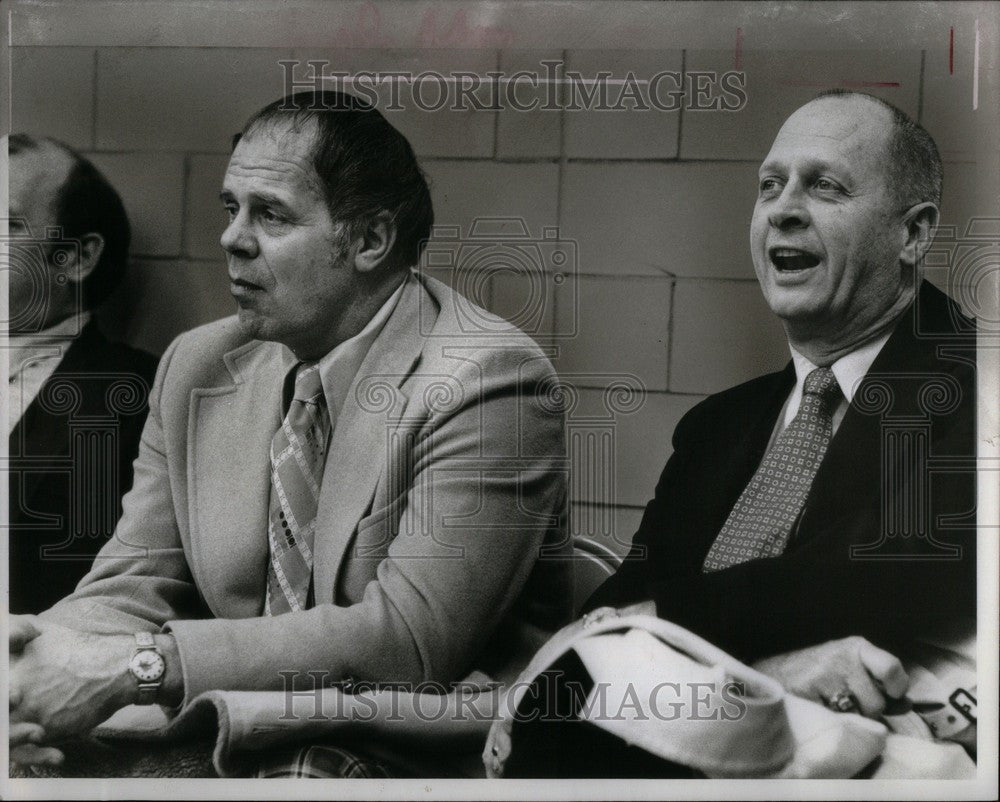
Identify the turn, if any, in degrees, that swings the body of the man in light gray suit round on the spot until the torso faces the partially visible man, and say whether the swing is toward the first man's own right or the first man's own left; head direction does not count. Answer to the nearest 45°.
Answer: approximately 45° to the first man's own right

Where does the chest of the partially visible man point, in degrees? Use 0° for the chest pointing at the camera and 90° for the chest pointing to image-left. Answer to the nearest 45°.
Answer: approximately 45°

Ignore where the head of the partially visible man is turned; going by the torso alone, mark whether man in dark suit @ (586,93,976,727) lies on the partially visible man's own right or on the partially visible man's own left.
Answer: on the partially visible man's own left

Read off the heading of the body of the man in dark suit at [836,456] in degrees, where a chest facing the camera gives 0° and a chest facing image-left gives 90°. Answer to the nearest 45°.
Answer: approximately 45°

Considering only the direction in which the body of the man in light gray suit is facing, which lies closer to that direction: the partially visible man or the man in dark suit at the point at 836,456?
the partially visible man

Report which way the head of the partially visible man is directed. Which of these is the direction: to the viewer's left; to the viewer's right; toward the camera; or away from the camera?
to the viewer's left

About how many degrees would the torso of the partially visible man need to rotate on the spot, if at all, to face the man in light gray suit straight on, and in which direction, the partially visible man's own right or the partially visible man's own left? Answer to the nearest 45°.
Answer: approximately 90° to the partially visible man's own left

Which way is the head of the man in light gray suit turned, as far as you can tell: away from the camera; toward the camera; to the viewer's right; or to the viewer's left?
to the viewer's left

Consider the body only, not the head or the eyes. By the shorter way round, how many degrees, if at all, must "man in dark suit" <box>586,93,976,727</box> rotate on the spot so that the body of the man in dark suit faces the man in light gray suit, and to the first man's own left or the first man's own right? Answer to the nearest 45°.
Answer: approximately 45° to the first man's own right

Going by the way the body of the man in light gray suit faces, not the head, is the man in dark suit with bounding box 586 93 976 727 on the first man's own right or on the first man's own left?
on the first man's own left
